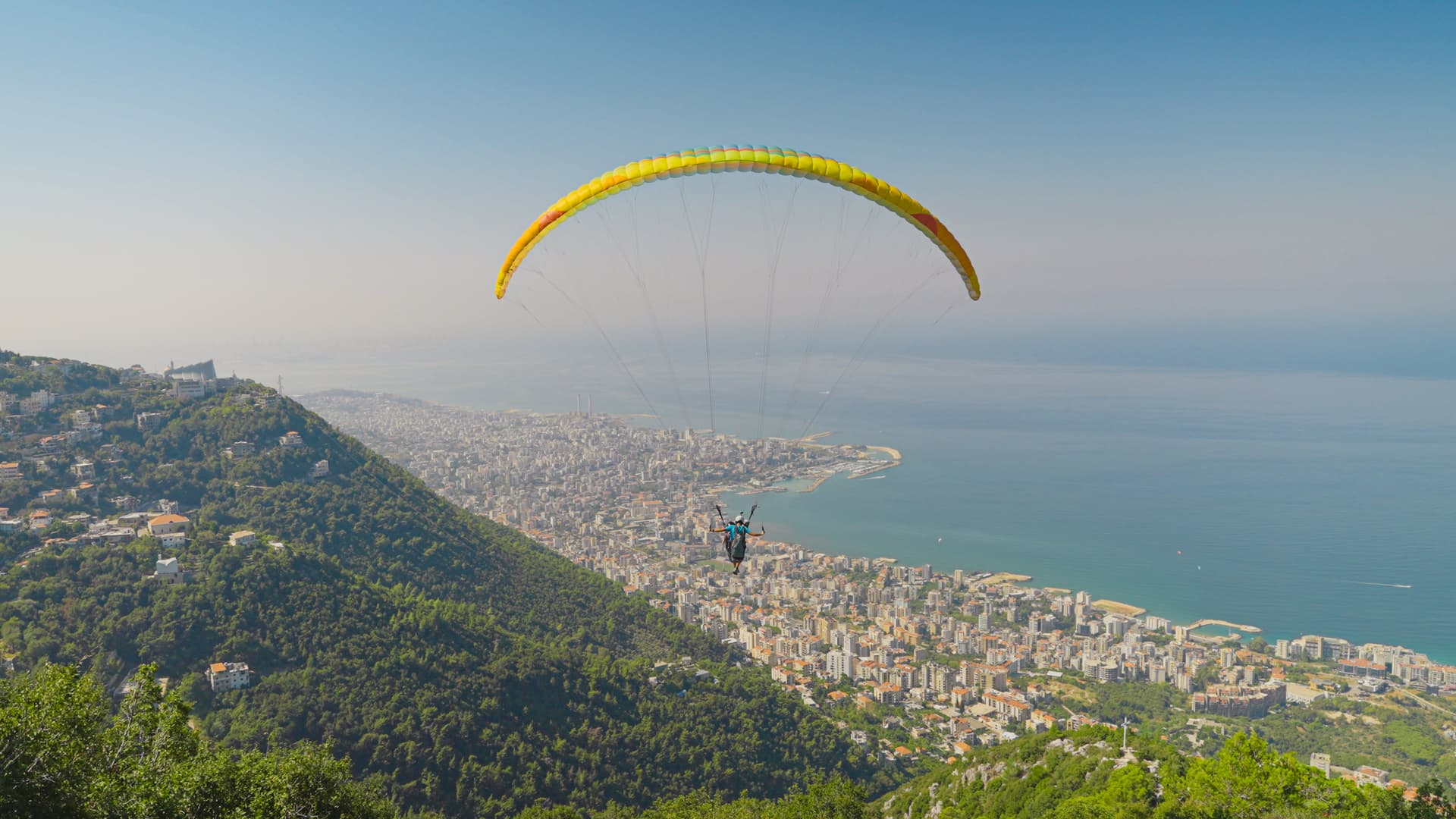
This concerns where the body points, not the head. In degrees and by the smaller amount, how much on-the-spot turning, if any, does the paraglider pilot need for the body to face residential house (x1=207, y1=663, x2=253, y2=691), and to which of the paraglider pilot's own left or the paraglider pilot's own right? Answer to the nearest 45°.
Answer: approximately 45° to the paraglider pilot's own left

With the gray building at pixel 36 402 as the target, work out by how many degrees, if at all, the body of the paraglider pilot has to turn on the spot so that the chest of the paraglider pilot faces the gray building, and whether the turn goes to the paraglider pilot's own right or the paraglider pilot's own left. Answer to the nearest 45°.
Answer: approximately 45° to the paraglider pilot's own left

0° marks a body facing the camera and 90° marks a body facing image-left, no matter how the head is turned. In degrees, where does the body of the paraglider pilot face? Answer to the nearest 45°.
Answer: approximately 180°

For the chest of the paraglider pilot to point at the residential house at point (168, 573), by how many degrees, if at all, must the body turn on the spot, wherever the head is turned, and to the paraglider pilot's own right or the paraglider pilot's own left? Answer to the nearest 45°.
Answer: approximately 45° to the paraglider pilot's own left
